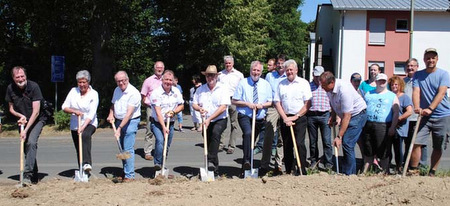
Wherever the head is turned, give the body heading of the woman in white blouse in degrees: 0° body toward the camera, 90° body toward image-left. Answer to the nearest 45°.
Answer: approximately 0°

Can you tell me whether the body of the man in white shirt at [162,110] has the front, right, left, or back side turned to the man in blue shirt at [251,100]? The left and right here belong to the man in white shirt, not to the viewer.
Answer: left

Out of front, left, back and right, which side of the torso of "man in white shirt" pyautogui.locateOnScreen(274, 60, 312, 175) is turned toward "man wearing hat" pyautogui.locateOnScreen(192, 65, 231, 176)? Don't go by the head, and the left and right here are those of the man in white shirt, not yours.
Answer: right

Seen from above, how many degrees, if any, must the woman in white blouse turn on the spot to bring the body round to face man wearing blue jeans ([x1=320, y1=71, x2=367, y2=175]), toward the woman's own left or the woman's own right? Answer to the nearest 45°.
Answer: approximately 45° to the woman's own left

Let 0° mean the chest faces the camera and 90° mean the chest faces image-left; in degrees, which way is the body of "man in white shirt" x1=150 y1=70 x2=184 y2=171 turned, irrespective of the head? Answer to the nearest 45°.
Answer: approximately 0°

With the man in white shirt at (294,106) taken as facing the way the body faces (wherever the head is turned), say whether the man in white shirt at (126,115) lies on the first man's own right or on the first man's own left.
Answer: on the first man's own right

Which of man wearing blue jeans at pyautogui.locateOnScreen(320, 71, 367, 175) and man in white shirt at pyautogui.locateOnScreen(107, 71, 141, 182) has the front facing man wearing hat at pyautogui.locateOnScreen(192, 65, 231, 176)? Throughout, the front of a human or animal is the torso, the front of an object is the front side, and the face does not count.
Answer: man wearing blue jeans at pyautogui.locateOnScreen(320, 71, 367, 175)

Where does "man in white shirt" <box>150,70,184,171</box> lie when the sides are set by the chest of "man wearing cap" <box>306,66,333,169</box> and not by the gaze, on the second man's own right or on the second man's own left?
on the second man's own right

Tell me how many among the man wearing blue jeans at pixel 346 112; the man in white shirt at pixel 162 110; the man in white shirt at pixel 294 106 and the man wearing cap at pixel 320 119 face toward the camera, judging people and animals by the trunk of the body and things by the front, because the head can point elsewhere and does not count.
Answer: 3
